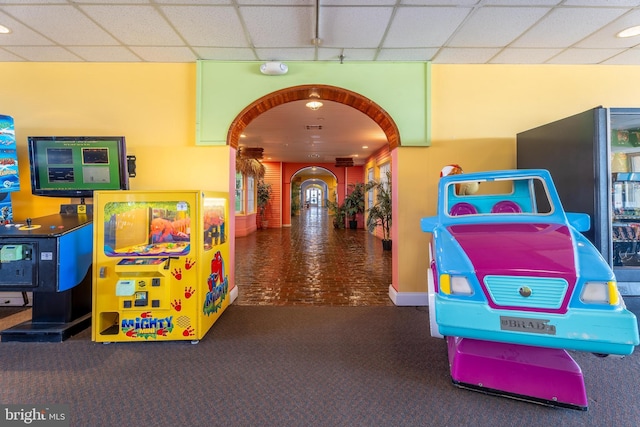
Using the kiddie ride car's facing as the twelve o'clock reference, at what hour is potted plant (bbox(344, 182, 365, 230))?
The potted plant is roughly at 5 o'clock from the kiddie ride car.

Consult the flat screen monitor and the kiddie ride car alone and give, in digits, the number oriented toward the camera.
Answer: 2

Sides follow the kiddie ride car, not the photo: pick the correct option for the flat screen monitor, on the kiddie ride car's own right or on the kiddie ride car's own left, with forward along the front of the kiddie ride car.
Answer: on the kiddie ride car's own right

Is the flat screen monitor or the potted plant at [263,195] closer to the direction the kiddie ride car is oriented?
the flat screen monitor

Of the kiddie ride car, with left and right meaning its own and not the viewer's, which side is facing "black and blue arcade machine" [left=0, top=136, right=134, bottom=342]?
right

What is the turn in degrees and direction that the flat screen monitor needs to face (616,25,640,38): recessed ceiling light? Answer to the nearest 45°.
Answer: approximately 45° to its left

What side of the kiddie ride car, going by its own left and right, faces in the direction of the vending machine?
back

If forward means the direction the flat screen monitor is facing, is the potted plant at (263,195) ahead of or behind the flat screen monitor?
behind

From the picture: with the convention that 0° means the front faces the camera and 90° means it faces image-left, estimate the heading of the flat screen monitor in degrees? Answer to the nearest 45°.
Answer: approximately 0°

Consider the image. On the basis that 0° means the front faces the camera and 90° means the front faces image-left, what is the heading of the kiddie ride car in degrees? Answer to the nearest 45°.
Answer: approximately 0°

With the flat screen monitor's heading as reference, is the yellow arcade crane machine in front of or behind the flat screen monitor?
in front
